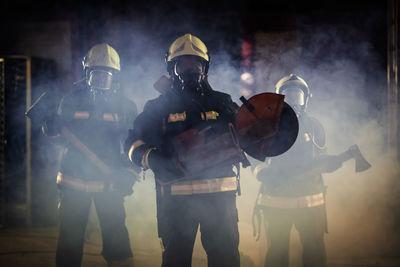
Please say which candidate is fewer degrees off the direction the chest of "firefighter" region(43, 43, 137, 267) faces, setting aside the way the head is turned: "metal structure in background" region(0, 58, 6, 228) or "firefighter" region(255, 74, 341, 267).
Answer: the firefighter

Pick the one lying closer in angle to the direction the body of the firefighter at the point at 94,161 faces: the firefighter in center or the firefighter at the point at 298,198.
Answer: the firefighter in center

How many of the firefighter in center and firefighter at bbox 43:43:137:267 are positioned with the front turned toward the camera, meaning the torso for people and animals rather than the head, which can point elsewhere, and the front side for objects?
2

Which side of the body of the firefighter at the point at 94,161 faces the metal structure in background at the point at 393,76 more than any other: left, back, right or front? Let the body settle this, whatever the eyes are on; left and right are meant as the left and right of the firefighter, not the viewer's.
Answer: left

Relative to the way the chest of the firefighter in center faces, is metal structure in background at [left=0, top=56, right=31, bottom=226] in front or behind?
behind

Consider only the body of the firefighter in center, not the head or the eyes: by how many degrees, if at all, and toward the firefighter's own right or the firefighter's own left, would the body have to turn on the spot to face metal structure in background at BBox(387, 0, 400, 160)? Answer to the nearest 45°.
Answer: approximately 135° to the firefighter's own left

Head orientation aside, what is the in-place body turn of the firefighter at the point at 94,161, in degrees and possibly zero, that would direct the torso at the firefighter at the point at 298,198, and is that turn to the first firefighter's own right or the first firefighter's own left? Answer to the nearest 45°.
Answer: approximately 90° to the first firefighter's own left

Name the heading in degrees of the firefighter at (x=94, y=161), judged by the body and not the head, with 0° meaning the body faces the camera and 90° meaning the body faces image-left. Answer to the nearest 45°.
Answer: approximately 0°
